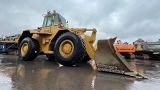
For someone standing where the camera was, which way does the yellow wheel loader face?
facing the viewer and to the right of the viewer
